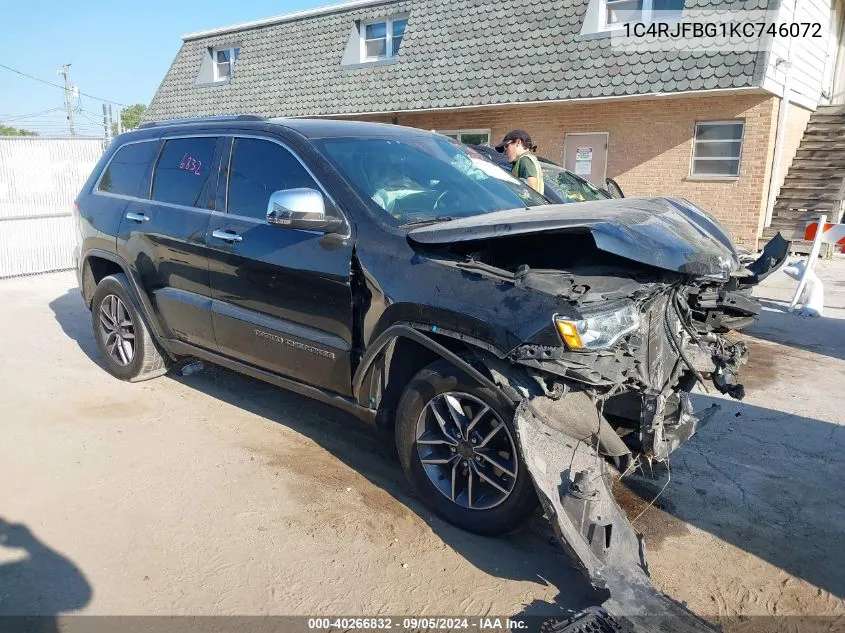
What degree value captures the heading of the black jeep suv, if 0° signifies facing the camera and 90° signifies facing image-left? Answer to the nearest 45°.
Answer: approximately 315°

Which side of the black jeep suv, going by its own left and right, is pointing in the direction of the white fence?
back
